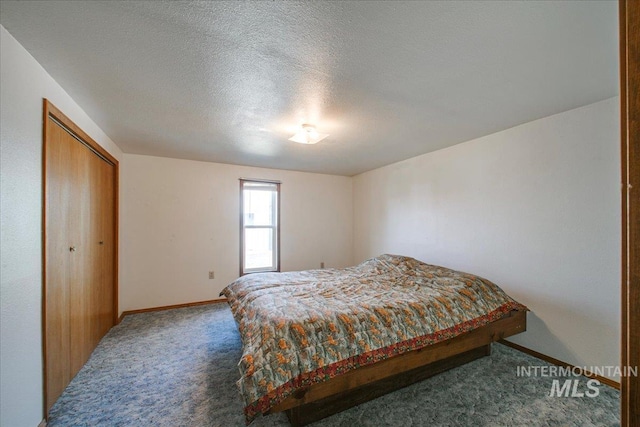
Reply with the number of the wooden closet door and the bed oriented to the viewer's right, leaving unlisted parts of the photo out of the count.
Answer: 1

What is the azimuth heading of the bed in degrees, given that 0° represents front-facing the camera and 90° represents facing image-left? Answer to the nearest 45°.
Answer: approximately 45°

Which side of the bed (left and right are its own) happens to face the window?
right

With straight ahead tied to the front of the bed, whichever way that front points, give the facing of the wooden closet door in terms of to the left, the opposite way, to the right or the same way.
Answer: the opposite way

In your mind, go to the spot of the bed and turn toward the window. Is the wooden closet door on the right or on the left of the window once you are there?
left

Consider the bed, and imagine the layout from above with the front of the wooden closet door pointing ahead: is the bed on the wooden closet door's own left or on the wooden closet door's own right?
on the wooden closet door's own right

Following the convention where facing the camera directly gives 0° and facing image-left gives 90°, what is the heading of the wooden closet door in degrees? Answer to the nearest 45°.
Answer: approximately 270°
